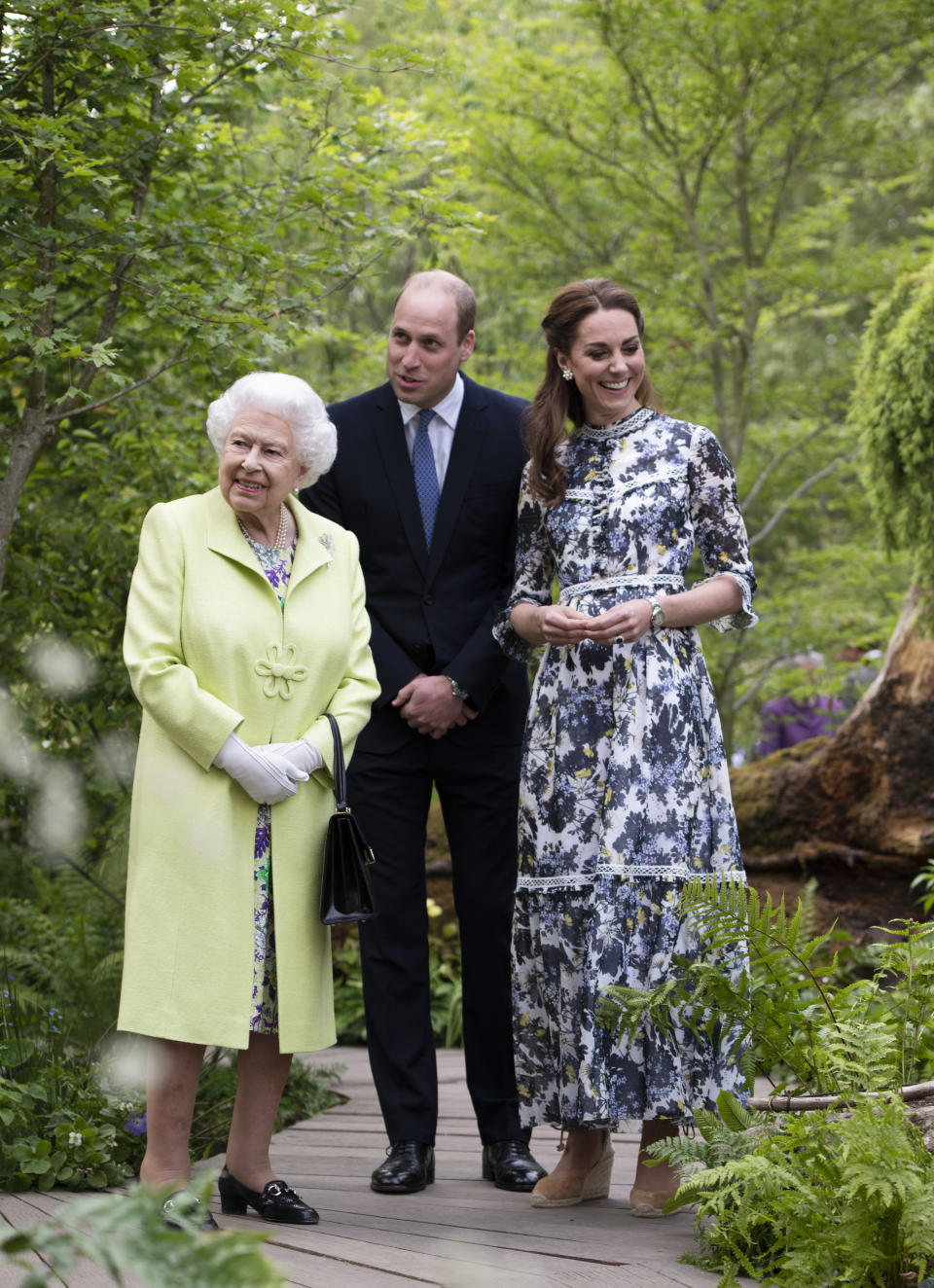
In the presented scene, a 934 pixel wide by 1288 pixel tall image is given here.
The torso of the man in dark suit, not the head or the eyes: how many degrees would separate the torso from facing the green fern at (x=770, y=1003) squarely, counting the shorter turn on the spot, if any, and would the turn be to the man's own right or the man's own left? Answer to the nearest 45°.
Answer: approximately 45° to the man's own left

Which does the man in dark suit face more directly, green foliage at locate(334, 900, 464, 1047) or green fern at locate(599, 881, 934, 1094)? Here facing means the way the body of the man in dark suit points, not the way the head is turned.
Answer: the green fern

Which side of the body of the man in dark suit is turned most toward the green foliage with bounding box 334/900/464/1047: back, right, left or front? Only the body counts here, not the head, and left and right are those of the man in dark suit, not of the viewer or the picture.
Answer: back

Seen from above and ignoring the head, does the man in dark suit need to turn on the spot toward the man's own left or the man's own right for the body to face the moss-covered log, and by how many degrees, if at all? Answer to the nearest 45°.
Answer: approximately 135° to the man's own left

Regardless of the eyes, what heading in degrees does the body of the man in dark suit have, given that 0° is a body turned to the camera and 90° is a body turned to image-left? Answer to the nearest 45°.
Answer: approximately 0°

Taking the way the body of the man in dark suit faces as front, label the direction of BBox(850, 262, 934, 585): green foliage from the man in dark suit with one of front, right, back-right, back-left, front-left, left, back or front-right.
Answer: back-left

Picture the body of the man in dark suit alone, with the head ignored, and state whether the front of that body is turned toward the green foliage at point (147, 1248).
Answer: yes

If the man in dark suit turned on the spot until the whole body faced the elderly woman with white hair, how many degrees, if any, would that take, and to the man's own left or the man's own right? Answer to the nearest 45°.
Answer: approximately 45° to the man's own right
